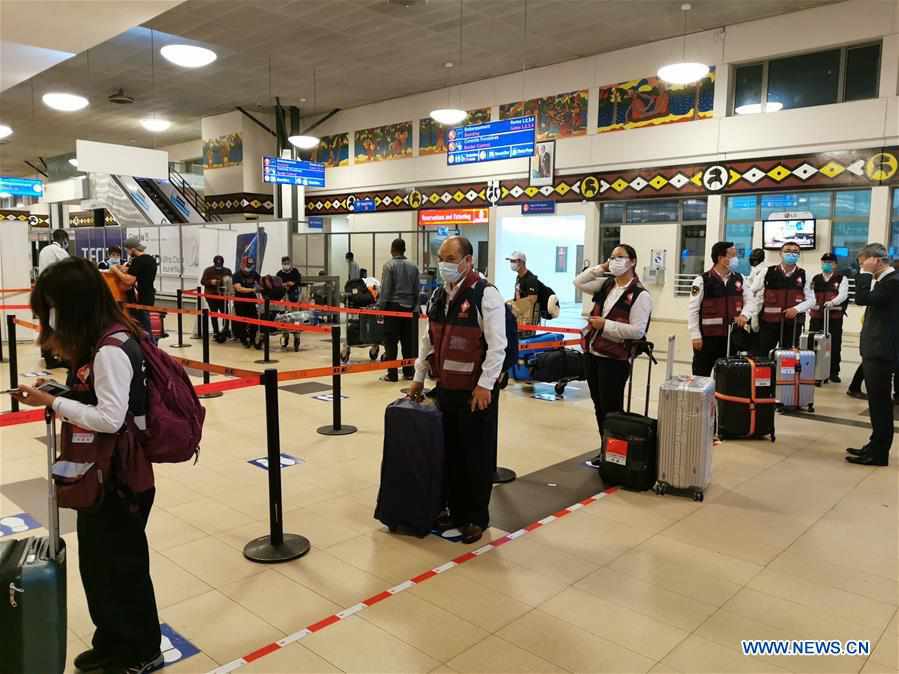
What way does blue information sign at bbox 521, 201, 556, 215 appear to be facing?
toward the camera

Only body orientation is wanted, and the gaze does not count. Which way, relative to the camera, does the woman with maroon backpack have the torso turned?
to the viewer's left

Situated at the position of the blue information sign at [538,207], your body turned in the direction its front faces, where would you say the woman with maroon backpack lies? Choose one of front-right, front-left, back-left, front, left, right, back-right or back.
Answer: front

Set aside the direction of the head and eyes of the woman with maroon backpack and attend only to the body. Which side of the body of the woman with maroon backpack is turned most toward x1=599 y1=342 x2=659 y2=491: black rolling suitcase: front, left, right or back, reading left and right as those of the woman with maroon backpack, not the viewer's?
back

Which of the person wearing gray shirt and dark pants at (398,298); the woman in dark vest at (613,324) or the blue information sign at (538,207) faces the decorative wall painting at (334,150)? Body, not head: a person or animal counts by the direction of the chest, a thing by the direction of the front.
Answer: the person wearing gray shirt and dark pants

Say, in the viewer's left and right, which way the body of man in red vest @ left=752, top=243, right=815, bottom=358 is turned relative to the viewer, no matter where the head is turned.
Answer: facing the viewer

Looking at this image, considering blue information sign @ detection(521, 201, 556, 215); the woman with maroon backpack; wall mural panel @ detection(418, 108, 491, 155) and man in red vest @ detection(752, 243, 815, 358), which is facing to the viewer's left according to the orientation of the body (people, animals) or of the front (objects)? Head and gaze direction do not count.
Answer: the woman with maroon backpack

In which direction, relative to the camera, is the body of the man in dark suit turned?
to the viewer's left

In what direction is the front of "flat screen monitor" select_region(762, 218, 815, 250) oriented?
toward the camera

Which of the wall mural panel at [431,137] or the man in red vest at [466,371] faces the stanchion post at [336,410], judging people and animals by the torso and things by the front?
the wall mural panel

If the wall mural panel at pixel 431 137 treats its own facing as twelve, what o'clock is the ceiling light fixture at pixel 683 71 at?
The ceiling light fixture is roughly at 9 o'clock from the wall mural panel.

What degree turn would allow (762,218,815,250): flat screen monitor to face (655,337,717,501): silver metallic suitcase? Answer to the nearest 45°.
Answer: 0° — it already faces it

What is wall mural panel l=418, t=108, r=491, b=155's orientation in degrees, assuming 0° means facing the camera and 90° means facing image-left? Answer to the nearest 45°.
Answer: approximately 0°

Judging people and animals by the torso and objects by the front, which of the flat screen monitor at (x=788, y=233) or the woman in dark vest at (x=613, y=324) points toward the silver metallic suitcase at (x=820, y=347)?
the flat screen monitor

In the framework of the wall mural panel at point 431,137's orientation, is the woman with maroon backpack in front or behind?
in front

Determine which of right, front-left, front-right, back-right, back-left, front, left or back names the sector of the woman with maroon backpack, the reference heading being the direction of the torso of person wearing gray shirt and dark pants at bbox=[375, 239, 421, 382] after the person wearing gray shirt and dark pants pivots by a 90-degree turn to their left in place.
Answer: left
